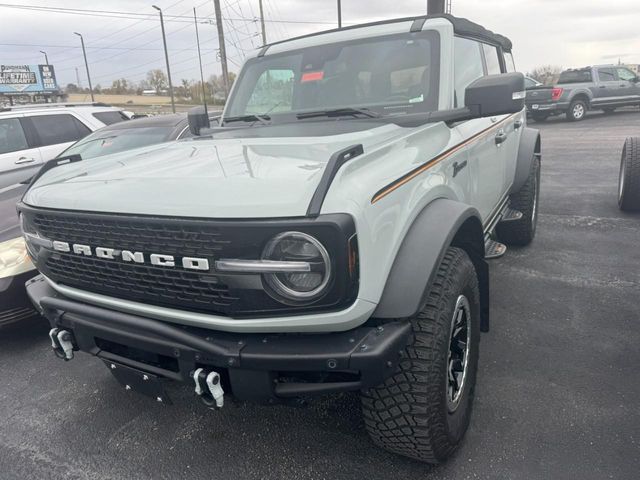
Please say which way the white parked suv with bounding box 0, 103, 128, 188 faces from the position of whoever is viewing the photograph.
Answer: facing the viewer and to the left of the viewer

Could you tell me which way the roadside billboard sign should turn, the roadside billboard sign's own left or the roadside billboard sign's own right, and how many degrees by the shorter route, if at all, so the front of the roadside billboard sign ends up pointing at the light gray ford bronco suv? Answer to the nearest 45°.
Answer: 0° — it already faces it

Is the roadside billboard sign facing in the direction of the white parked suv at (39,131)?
yes

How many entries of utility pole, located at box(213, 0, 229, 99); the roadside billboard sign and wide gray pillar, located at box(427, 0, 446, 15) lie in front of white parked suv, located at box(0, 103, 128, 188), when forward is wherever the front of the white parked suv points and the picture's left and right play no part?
0

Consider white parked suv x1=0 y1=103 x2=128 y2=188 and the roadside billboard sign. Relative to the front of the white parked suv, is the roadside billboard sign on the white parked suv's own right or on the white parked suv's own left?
on the white parked suv's own right

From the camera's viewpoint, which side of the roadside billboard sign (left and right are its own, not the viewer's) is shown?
front

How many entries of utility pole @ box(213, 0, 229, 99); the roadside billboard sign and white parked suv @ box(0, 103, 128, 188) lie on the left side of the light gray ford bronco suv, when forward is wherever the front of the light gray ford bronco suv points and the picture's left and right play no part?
0

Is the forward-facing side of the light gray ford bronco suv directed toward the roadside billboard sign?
no

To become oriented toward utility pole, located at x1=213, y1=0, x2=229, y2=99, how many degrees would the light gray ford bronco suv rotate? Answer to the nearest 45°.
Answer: approximately 135° to its right

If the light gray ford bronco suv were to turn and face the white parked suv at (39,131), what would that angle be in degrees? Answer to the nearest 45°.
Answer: approximately 90° to its right
